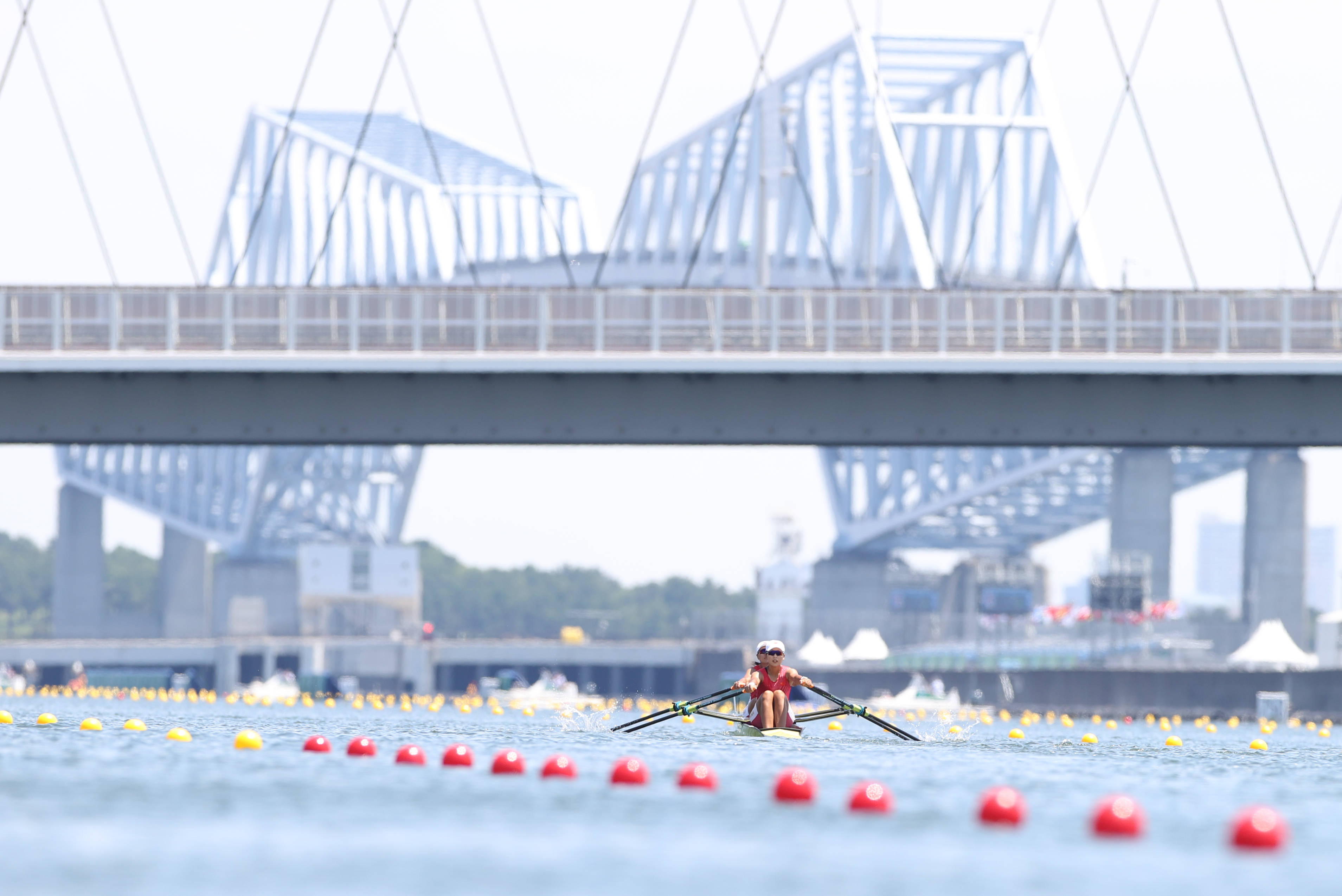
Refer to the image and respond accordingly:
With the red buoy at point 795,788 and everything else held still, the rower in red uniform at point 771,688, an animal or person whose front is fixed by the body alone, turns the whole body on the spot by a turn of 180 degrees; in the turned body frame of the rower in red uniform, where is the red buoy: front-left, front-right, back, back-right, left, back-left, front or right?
back

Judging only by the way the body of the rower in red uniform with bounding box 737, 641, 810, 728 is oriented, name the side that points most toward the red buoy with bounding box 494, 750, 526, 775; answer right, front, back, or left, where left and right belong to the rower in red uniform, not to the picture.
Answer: front

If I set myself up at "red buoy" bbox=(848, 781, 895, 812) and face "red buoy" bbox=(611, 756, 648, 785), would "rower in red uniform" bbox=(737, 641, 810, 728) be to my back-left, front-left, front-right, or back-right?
front-right

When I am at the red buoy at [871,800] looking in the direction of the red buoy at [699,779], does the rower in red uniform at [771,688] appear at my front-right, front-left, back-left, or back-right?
front-right

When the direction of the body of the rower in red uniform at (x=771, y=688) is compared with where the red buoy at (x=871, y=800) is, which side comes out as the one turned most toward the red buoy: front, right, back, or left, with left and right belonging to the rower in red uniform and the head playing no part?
front

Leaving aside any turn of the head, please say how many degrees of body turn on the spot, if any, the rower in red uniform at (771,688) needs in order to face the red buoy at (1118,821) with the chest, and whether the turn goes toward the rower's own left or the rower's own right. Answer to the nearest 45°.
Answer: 0° — they already face it

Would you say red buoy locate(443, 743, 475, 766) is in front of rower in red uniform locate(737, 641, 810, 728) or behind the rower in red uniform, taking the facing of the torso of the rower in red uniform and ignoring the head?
in front

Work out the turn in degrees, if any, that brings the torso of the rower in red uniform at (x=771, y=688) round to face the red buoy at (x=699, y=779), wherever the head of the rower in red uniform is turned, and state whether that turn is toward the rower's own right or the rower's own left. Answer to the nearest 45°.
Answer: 0° — they already face it

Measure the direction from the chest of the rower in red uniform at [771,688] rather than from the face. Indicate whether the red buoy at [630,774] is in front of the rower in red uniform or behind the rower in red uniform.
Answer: in front

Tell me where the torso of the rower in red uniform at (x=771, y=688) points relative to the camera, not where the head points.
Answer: toward the camera

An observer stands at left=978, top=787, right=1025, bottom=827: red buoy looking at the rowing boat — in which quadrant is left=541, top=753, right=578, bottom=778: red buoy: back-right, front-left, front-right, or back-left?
front-left
